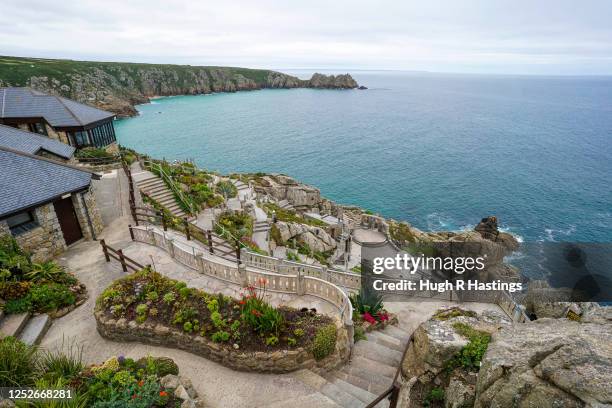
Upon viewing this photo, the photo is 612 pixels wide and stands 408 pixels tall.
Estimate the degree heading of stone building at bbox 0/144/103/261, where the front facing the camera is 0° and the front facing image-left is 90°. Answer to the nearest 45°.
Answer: approximately 315°

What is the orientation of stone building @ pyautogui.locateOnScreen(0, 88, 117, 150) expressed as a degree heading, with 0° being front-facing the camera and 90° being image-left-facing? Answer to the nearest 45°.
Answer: approximately 315°

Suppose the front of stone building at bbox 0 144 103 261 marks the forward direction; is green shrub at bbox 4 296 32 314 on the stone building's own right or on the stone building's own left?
on the stone building's own right

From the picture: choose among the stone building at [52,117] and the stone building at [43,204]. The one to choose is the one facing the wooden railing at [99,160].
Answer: the stone building at [52,117]

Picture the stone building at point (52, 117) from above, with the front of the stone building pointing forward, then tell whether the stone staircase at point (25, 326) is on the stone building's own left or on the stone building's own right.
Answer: on the stone building's own right
